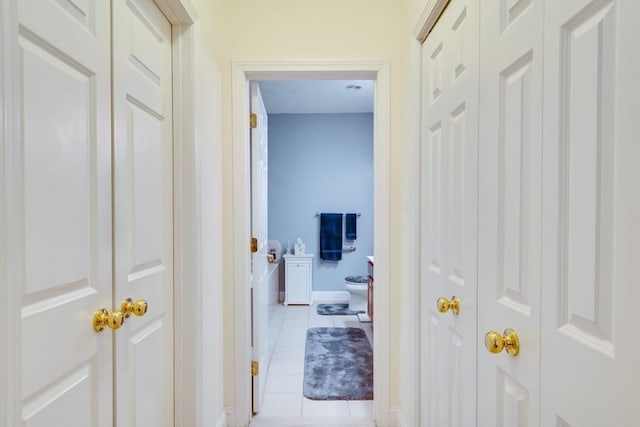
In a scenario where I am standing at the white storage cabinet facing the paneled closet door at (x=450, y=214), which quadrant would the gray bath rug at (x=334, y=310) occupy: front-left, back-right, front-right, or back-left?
front-left

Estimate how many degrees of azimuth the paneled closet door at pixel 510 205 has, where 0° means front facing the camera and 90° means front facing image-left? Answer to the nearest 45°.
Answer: approximately 45°

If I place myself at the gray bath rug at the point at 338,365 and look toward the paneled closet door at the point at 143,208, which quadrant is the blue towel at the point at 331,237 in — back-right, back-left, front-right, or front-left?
back-right

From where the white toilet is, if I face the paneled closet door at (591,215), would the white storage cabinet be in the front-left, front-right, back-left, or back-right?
back-right

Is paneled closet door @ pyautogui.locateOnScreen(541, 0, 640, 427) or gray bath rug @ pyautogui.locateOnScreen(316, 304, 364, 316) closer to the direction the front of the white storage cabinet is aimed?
the paneled closet door

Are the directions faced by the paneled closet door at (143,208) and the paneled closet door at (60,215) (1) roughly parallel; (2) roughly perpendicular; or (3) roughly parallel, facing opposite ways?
roughly parallel

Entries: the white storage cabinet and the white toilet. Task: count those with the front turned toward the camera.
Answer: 1

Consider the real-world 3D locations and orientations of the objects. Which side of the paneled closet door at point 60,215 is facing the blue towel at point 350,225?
left

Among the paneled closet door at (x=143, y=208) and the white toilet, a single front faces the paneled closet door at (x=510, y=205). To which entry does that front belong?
the paneled closet door at (x=143, y=208)

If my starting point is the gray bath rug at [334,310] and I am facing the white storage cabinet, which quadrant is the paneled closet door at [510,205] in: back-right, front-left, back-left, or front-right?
back-left

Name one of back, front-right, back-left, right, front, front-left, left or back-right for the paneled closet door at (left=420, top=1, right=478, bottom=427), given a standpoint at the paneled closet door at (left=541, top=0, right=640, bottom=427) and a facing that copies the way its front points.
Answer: right

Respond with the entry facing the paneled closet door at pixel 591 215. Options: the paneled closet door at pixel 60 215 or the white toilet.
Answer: the paneled closet door at pixel 60 215

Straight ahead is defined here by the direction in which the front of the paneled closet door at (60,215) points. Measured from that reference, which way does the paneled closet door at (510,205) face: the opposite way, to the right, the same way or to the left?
the opposite way

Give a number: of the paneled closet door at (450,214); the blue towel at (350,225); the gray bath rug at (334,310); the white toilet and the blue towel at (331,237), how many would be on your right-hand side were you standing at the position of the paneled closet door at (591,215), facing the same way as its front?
5

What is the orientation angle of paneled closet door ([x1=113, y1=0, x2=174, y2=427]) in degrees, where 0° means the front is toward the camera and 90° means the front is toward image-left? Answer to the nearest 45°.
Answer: approximately 315°
